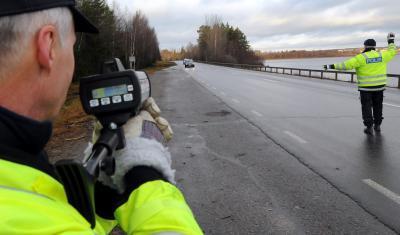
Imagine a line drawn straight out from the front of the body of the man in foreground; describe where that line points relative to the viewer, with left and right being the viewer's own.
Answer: facing away from the viewer and to the right of the viewer

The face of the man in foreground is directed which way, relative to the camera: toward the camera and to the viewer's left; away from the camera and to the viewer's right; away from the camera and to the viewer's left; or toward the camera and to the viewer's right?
away from the camera and to the viewer's right

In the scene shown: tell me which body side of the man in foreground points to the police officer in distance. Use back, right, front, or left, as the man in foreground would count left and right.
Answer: front
